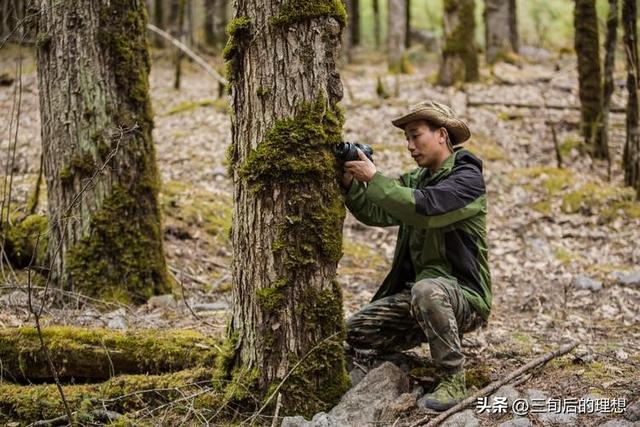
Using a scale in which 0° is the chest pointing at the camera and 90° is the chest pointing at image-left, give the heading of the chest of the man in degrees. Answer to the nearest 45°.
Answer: approximately 45°

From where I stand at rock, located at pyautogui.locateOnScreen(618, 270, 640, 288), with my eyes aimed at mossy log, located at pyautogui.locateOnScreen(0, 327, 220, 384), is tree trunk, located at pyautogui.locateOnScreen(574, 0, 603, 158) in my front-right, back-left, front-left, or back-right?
back-right

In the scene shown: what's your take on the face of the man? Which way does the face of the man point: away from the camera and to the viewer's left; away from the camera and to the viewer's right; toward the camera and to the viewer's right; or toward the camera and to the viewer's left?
toward the camera and to the viewer's left

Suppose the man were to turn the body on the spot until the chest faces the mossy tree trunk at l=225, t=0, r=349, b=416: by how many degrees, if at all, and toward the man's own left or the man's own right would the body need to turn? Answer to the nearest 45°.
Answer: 0° — they already face it

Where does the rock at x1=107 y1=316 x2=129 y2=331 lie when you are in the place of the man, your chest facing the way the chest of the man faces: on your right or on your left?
on your right

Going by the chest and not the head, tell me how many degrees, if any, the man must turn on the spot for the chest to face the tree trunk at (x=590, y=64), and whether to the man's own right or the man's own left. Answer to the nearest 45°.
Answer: approximately 135° to the man's own right

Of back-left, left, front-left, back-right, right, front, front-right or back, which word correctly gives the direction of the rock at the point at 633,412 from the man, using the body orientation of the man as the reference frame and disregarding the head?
left

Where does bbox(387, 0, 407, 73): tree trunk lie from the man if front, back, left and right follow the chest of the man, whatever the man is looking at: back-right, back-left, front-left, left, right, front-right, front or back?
back-right

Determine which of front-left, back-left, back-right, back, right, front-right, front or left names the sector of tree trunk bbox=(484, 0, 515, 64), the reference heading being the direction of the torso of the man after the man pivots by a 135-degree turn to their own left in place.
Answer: left
